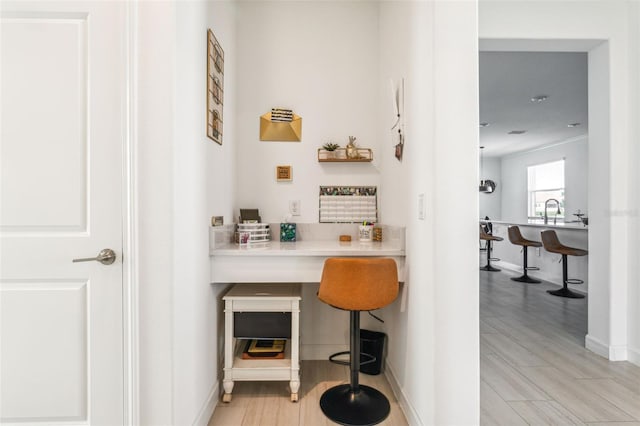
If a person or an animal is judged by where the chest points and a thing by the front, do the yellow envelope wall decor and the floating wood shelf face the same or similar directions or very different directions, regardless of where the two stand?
same or similar directions

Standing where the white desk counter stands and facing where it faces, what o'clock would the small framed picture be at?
The small framed picture is roughly at 6 o'clock from the white desk counter.

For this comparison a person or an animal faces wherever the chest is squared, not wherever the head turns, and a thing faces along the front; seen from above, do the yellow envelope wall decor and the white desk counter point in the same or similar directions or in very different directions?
same or similar directions

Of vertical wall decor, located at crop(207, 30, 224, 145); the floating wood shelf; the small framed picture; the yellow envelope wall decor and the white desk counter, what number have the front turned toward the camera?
4

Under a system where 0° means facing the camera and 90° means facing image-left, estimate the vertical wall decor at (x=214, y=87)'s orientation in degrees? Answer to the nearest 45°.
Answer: approximately 270°

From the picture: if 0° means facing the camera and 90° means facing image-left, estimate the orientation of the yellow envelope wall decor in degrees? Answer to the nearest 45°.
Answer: approximately 0°

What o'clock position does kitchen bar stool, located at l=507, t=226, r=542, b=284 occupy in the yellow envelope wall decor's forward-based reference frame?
The kitchen bar stool is roughly at 8 o'clock from the yellow envelope wall decor.

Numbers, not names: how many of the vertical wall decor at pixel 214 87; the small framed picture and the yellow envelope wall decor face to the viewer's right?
1

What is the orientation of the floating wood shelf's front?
toward the camera

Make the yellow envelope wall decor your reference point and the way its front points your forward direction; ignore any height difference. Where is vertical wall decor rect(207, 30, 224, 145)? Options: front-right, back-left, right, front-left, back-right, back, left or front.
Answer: front-right

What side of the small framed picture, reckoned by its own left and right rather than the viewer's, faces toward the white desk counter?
front
